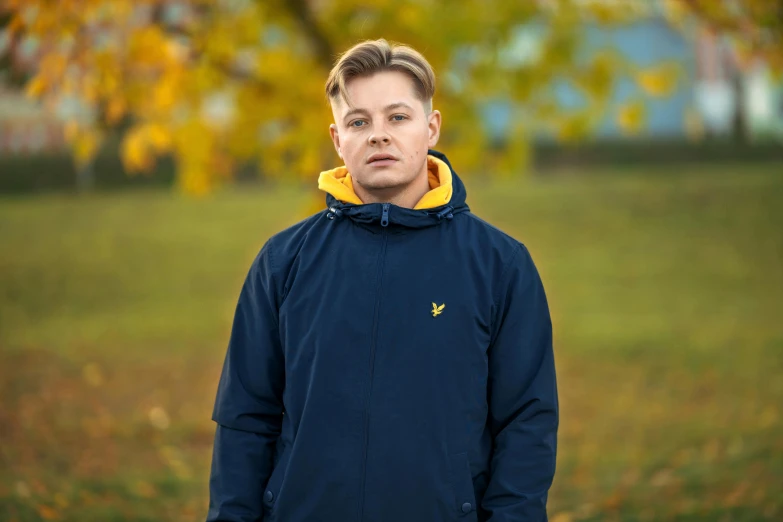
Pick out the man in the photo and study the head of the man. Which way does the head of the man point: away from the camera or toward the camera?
toward the camera

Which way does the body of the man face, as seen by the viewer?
toward the camera
